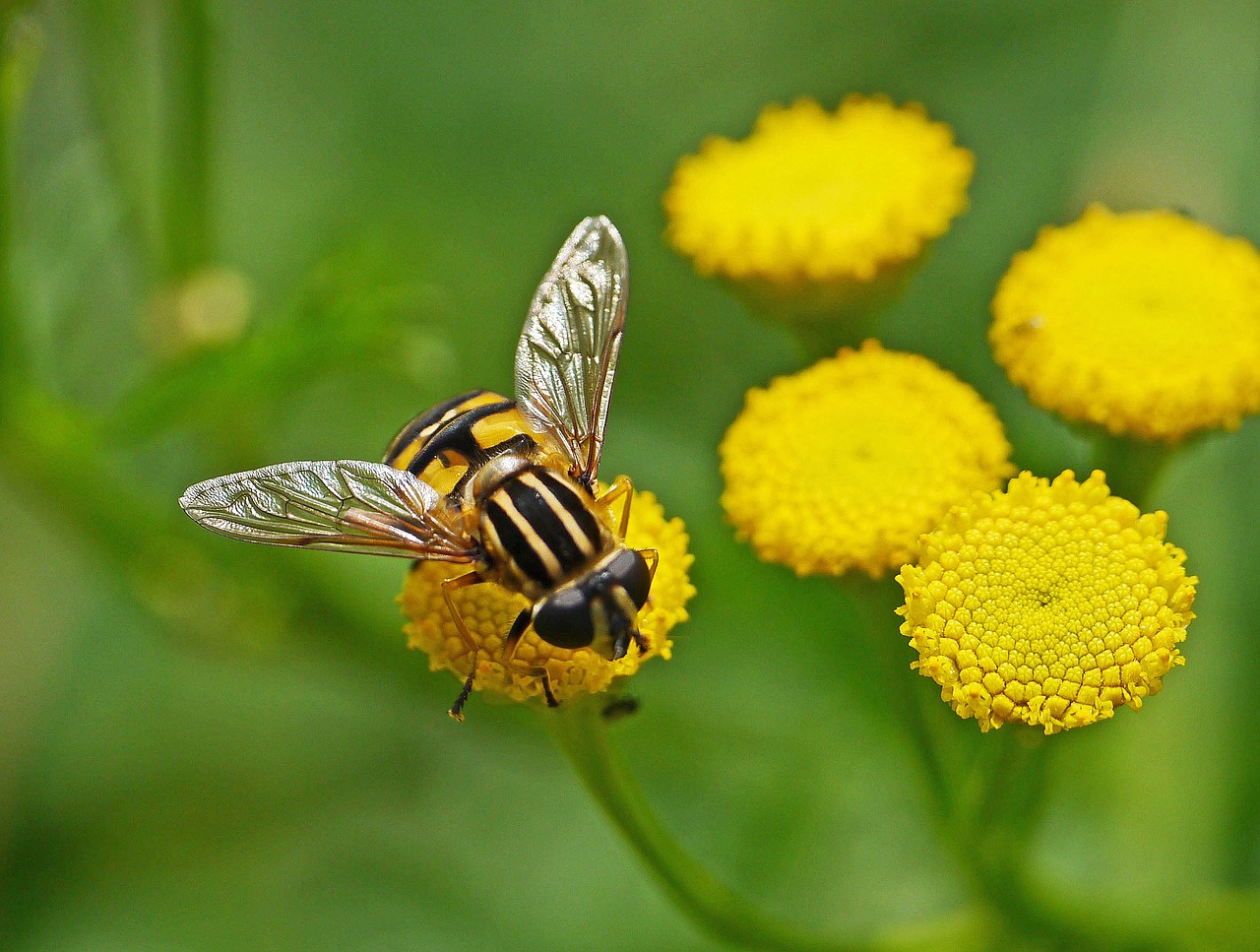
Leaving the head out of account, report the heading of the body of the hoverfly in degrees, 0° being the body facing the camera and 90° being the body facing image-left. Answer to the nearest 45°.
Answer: approximately 315°

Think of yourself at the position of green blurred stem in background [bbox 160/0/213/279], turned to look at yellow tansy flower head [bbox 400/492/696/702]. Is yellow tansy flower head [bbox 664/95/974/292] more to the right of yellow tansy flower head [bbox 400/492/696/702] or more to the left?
left

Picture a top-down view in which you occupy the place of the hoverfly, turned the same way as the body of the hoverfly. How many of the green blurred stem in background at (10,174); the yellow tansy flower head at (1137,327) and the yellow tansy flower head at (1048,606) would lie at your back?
1

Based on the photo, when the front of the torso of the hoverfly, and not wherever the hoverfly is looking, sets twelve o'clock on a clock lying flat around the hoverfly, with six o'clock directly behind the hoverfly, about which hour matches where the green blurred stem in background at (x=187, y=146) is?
The green blurred stem in background is roughly at 7 o'clock from the hoverfly.

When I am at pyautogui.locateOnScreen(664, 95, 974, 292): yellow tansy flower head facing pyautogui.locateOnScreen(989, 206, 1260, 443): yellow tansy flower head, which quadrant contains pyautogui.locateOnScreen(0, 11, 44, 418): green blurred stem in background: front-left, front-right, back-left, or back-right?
back-left

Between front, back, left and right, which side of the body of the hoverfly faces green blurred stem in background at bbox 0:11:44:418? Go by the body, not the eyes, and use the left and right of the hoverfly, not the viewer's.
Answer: back
